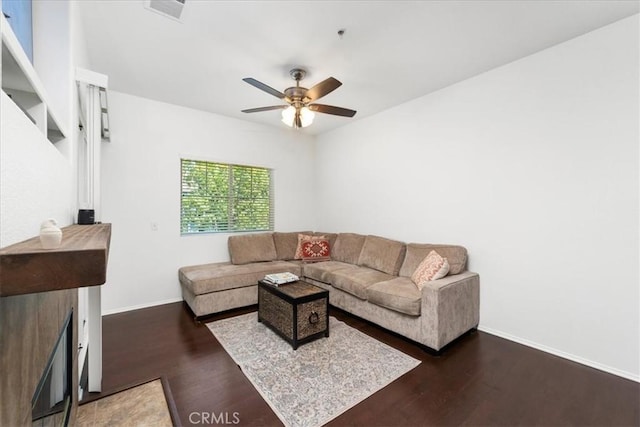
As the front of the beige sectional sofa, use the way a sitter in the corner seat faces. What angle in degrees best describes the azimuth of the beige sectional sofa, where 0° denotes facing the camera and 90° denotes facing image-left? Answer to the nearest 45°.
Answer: approximately 45°

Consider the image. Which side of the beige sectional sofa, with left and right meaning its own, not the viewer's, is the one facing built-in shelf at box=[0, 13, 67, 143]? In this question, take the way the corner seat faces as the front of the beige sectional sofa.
front

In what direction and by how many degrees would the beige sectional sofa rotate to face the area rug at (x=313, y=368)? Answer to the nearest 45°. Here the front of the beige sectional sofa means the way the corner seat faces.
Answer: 0° — it already faces it

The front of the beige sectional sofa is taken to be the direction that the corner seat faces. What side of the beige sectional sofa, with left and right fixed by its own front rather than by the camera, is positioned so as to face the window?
right

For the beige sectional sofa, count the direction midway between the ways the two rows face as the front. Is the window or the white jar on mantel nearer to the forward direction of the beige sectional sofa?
the white jar on mantel
